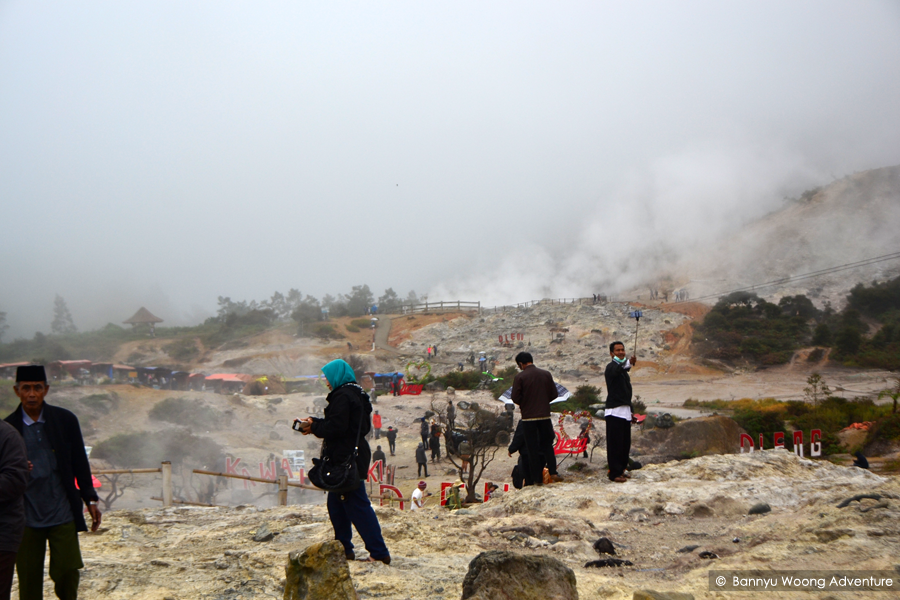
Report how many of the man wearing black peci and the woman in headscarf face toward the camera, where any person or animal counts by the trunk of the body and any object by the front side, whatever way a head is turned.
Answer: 1

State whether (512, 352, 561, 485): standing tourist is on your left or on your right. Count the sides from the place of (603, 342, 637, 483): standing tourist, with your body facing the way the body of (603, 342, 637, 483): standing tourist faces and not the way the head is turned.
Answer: on your right

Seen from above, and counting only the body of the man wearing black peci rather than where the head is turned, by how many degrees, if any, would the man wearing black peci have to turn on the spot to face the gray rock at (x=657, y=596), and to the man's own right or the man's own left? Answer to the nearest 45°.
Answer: approximately 45° to the man's own left

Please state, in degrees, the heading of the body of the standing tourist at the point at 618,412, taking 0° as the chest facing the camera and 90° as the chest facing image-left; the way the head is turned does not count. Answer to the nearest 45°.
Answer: approximately 315°

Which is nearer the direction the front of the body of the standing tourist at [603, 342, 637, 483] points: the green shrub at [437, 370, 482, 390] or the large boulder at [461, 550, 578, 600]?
the large boulder

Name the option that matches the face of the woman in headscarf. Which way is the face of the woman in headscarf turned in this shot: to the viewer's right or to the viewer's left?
to the viewer's left

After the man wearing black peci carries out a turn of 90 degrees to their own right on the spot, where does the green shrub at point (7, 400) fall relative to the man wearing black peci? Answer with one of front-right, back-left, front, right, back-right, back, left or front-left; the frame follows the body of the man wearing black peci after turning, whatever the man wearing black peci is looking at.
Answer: right
